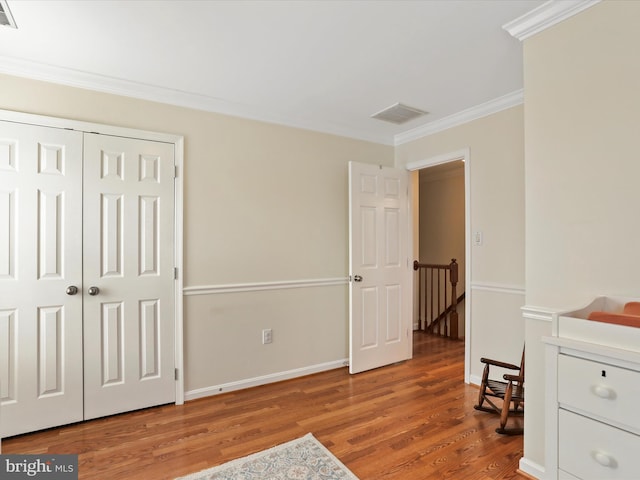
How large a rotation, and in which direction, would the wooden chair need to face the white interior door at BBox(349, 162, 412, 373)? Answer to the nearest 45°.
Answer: approximately 90° to its right

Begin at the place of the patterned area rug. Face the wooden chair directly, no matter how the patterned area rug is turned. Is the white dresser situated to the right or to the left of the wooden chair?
right

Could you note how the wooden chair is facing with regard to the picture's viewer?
facing the viewer and to the left of the viewer

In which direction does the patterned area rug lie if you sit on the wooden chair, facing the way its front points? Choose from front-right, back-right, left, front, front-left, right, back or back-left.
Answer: front

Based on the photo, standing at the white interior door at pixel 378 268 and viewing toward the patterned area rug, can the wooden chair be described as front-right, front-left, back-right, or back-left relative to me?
front-left

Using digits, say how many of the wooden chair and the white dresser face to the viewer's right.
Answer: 0

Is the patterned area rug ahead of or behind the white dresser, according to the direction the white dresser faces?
ahead

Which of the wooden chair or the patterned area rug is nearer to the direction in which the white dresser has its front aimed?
the patterned area rug
